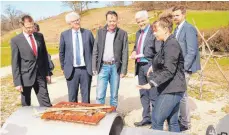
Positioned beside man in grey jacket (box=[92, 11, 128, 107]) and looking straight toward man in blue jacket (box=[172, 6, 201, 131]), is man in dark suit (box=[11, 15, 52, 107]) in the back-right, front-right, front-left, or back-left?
back-right

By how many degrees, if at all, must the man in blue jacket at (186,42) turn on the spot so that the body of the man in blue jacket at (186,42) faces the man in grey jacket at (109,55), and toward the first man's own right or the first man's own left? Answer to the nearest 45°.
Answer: approximately 45° to the first man's own right

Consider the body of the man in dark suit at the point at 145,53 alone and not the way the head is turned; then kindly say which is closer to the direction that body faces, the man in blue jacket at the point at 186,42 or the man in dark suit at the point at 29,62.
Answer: the man in dark suit

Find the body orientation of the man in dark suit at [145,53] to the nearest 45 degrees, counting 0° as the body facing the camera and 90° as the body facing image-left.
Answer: approximately 45°

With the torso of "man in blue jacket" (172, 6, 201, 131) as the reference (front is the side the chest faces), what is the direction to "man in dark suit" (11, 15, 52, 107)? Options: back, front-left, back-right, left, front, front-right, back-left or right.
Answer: front-right

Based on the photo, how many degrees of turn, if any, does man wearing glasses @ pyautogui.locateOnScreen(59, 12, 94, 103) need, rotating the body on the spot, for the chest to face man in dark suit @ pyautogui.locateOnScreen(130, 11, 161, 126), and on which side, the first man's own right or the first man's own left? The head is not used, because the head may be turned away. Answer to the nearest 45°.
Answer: approximately 90° to the first man's own left

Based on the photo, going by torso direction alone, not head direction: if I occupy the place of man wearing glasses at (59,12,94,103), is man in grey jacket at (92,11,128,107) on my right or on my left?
on my left

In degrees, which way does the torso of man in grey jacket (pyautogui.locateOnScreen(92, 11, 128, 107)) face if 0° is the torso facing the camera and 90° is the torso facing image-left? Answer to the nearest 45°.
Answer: approximately 0°

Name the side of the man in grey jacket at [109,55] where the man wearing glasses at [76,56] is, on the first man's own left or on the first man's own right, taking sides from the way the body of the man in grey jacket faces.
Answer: on the first man's own right

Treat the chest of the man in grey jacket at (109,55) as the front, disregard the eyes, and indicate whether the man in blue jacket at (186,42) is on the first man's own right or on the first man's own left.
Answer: on the first man's own left

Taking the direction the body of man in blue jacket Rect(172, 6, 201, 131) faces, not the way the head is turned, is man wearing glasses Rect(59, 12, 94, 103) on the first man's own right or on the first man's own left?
on the first man's own right

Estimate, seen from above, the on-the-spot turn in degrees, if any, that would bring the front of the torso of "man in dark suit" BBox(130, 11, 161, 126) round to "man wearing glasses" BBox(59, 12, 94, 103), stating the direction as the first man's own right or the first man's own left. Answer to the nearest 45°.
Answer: approximately 45° to the first man's own right

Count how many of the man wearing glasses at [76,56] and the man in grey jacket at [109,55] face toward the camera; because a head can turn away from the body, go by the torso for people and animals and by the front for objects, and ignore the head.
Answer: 2
